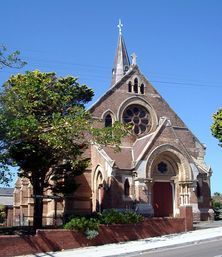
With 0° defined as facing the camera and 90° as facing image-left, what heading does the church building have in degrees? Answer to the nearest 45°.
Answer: approximately 315°

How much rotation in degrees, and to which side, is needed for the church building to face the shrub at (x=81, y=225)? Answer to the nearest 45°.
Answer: approximately 45° to its right

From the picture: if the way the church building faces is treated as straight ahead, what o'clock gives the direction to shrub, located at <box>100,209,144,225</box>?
The shrub is roughly at 2 o'clock from the church building.

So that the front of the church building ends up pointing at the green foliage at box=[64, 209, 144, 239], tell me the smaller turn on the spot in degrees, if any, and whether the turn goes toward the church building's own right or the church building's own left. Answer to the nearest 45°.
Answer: approximately 45° to the church building's own right

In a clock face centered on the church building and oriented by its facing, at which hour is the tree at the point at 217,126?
The tree is roughly at 11 o'clock from the church building.

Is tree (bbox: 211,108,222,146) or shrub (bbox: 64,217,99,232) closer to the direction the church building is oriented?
the tree

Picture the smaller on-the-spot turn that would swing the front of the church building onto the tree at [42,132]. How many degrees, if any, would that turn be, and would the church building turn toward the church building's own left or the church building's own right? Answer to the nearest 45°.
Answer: approximately 90° to the church building's own right
